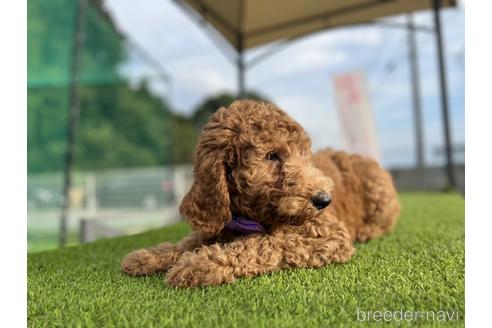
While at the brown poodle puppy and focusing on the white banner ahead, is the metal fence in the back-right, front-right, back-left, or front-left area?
front-left

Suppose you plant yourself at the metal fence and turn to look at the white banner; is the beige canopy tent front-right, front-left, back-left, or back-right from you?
front-right

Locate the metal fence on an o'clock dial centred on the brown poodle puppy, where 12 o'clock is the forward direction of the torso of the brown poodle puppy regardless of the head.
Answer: The metal fence is roughly at 4 o'clock from the brown poodle puppy.

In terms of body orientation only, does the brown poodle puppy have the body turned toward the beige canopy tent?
no

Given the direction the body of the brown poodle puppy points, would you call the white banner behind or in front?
behind

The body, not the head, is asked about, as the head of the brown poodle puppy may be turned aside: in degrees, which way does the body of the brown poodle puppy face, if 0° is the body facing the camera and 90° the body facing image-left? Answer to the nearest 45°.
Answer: approximately 45°
